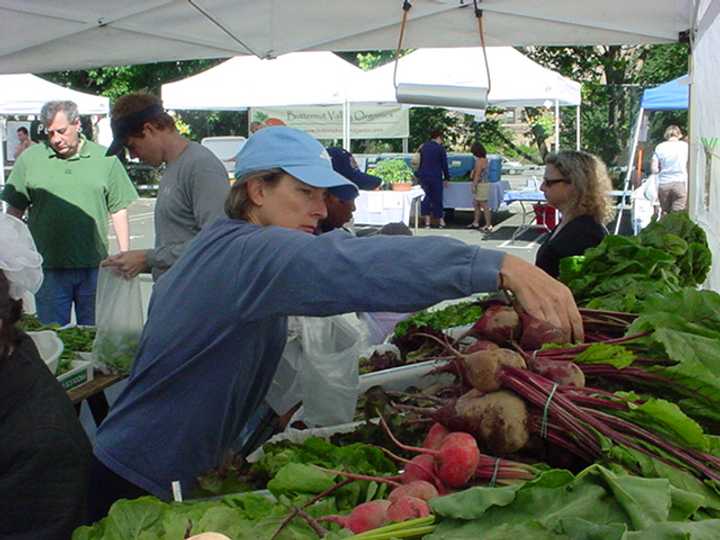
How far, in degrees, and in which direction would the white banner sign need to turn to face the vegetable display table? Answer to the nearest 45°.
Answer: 0° — it already faces it

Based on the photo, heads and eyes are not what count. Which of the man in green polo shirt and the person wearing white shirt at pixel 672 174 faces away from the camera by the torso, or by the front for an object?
the person wearing white shirt

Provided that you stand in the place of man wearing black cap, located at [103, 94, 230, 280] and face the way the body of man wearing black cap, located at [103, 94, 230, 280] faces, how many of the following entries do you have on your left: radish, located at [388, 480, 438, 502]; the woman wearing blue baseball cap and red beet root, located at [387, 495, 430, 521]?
3

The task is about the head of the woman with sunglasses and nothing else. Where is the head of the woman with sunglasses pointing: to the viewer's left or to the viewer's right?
to the viewer's left

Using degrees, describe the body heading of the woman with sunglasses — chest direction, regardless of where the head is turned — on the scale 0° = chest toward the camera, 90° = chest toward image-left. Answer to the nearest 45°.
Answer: approximately 90°

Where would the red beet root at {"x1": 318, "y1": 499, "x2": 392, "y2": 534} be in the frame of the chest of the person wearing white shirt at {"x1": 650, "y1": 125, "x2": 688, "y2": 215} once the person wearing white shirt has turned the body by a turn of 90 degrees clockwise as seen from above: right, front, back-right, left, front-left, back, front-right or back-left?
right

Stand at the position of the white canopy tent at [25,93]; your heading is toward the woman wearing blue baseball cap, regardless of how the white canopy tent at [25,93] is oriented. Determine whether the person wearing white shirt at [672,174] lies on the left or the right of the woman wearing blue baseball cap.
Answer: left

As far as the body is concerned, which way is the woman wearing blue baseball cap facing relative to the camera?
to the viewer's right

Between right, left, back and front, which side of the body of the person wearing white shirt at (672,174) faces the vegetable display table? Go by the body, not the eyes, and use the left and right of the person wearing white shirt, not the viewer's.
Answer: back

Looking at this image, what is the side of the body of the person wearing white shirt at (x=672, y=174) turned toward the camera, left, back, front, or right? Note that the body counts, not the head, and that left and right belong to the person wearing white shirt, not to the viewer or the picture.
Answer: back

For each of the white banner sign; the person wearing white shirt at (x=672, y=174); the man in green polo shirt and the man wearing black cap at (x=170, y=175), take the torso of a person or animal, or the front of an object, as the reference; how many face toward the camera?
2
